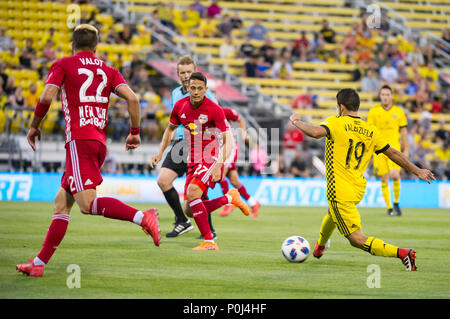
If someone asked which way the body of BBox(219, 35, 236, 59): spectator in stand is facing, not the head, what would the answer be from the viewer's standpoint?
toward the camera

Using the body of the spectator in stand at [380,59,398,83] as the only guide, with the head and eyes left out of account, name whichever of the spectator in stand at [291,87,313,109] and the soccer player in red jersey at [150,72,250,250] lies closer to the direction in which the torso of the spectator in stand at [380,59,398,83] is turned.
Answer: the soccer player in red jersey

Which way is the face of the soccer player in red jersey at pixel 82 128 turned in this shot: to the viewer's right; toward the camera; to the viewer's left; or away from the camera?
away from the camera

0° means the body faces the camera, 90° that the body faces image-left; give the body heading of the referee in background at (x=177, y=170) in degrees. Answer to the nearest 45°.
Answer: approximately 45°

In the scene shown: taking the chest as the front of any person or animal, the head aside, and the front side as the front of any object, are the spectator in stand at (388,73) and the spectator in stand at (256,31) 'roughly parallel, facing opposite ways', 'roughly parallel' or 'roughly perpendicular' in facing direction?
roughly parallel

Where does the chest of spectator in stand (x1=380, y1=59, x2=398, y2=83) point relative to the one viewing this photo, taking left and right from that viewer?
facing the viewer

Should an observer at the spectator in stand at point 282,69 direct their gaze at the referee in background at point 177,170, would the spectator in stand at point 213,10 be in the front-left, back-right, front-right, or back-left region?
back-right

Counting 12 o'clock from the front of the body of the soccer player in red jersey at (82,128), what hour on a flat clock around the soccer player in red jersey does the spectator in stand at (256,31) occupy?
The spectator in stand is roughly at 2 o'clock from the soccer player in red jersey.

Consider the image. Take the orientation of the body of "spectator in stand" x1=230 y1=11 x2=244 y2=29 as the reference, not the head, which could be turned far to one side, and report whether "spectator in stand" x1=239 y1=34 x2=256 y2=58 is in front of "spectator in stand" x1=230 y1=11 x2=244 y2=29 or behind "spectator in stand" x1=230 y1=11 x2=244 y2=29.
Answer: in front

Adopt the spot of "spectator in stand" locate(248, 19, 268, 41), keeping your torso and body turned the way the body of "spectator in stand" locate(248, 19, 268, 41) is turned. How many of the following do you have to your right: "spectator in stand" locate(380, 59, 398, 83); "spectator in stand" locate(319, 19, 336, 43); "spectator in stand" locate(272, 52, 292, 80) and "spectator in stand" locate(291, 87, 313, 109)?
0

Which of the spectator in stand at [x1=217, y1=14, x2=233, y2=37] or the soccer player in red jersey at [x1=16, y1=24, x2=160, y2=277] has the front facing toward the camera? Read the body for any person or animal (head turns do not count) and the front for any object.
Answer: the spectator in stand

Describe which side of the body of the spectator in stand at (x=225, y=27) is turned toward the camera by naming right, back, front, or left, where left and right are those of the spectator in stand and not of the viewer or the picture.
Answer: front

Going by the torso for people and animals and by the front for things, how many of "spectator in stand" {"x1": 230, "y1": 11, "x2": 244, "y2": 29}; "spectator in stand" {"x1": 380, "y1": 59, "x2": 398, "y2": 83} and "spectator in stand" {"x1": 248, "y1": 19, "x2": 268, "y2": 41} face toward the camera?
3

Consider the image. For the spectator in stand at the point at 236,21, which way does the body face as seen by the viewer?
toward the camera

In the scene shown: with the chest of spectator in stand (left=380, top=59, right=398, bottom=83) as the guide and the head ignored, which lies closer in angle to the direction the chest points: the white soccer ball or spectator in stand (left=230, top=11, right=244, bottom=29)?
the white soccer ball

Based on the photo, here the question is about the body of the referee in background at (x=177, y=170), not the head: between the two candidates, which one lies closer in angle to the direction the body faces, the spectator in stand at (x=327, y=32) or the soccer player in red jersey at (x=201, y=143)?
the soccer player in red jersey

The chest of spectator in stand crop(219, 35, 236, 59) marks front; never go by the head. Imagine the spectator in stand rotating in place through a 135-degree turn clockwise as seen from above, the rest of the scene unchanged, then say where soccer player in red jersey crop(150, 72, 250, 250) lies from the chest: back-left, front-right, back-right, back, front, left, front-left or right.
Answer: back-left

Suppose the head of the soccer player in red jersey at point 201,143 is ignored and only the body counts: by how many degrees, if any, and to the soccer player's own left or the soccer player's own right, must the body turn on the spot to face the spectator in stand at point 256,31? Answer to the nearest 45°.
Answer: approximately 135° to the soccer player's own right

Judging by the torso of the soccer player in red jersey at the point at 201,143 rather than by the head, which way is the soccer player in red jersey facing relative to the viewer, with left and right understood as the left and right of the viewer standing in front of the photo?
facing the viewer and to the left of the viewer
